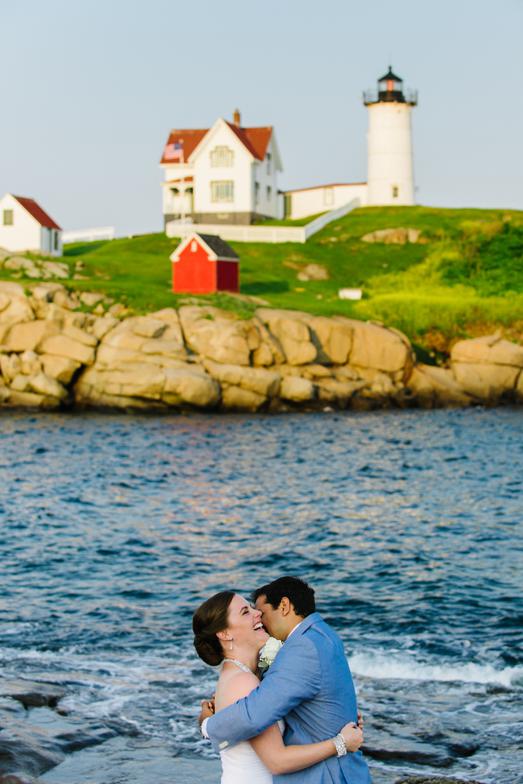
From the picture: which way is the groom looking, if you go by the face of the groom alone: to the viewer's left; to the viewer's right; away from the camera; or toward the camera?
to the viewer's left

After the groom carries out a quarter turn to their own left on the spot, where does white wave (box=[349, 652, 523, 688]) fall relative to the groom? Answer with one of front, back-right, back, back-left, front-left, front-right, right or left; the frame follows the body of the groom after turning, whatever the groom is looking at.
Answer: back

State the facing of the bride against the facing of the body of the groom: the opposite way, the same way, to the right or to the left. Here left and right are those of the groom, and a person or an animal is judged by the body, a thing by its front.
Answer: the opposite way

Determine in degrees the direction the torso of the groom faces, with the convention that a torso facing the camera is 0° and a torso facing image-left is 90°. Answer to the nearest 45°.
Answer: approximately 90°

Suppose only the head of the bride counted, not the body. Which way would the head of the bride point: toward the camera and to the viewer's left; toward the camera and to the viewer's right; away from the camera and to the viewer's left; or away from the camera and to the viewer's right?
toward the camera and to the viewer's right

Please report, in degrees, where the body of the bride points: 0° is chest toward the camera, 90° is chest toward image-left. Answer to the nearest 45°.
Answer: approximately 270°

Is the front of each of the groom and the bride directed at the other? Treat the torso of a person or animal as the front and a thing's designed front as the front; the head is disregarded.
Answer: yes
